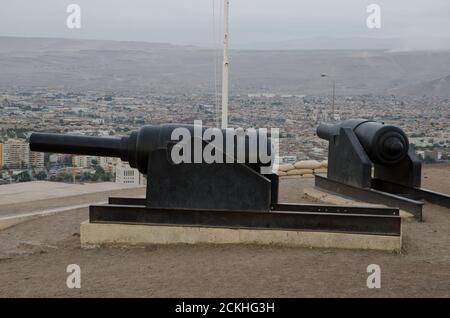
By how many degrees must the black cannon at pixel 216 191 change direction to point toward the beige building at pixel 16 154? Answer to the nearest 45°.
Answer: approximately 45° to its right

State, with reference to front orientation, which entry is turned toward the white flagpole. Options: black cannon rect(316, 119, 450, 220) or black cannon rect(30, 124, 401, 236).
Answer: black cannon rect(316, 119, 450, 220)

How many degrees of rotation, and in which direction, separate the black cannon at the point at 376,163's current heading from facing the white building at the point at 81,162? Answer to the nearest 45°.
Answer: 0° — it already faces it

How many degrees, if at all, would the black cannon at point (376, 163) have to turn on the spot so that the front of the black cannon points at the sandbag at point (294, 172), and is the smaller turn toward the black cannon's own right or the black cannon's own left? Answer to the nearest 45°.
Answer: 0° — it already faces it

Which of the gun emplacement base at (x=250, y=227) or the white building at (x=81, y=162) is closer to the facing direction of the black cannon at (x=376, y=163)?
the white building

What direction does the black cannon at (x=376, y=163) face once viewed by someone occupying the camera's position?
facing away from the viewer and to the left of the viewer

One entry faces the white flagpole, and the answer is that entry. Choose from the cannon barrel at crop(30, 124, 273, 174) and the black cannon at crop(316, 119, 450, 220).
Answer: the black cannon

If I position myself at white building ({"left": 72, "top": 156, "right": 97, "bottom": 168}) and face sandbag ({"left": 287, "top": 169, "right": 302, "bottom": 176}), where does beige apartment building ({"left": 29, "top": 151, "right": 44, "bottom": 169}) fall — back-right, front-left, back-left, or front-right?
back-right

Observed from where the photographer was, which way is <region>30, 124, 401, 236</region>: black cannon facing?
facing to the left of the viewer

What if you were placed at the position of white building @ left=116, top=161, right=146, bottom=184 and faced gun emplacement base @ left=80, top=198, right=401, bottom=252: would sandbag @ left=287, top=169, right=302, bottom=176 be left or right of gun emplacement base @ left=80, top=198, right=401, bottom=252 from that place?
left

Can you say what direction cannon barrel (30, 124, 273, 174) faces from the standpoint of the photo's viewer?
facing to the left of the viewer

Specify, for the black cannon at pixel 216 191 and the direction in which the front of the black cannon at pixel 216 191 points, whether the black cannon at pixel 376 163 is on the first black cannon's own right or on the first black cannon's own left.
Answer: on the first black cannon's own right

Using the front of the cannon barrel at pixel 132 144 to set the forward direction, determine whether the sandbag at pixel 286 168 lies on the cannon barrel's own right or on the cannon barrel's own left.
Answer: on the cannon barrel's own right
